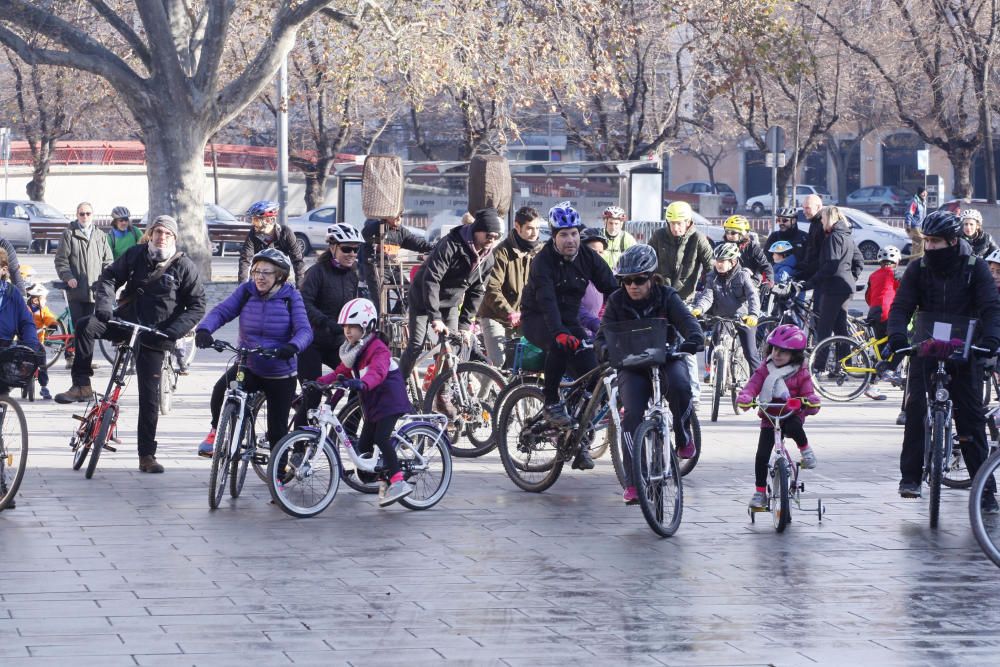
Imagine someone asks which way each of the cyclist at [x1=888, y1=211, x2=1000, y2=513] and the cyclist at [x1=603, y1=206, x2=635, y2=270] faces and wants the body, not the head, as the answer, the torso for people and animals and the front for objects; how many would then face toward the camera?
2

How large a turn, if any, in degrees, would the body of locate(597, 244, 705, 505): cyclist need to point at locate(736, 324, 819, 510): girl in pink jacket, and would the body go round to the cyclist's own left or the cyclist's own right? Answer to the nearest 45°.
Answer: approximately 90° to the cyclist's own left

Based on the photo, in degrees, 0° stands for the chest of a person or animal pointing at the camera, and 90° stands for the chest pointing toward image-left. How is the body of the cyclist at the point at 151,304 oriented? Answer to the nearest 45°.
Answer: approximately 0°

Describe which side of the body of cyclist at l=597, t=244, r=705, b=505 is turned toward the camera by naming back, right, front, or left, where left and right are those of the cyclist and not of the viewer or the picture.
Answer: front

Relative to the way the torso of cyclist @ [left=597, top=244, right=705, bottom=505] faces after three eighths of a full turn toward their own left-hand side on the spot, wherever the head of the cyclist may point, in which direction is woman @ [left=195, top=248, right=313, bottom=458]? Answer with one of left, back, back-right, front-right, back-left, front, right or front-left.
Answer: back-left

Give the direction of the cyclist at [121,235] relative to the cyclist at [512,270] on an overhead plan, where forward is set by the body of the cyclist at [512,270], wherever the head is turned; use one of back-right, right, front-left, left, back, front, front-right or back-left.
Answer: back

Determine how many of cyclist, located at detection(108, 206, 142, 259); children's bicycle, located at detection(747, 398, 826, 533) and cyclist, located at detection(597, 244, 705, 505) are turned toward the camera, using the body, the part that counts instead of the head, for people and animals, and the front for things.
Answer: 3

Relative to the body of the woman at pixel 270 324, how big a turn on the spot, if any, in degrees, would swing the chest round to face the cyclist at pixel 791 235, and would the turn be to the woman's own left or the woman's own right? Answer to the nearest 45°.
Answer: approximately 180°

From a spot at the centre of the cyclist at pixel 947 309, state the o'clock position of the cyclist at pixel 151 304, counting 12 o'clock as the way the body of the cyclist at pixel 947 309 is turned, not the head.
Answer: the cyclist at pixel 151 304 is roughly at 3 o'clock from the cyclist at pixel 947 309.

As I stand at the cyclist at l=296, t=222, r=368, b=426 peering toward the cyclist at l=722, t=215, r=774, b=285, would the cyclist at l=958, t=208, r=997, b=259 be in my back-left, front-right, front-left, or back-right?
front-right

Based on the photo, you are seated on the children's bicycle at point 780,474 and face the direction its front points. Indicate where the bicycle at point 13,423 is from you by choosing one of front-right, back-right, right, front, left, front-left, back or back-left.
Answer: right

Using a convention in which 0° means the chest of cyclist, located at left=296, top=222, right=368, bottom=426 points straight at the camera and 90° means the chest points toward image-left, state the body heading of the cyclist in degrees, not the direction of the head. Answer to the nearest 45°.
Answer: approximately 315°
